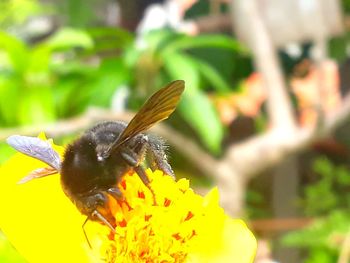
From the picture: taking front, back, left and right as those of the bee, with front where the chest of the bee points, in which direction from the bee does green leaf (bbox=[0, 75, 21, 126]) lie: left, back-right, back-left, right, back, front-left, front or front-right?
back-right

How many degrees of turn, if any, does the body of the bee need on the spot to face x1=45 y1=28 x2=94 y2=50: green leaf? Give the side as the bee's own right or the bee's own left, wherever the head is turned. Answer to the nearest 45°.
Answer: approximately 135° to the bee's own right

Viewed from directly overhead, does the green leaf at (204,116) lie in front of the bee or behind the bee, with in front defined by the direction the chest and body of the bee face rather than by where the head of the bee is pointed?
behind

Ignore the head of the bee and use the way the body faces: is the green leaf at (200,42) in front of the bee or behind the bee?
behind

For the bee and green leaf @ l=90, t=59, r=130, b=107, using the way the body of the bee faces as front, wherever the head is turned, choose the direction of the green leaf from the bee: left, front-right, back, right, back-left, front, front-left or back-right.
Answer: back-right

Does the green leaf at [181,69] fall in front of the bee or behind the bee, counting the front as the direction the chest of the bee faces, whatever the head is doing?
behind

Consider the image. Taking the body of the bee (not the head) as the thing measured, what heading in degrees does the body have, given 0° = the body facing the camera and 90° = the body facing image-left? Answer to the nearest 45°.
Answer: approximately 45°
